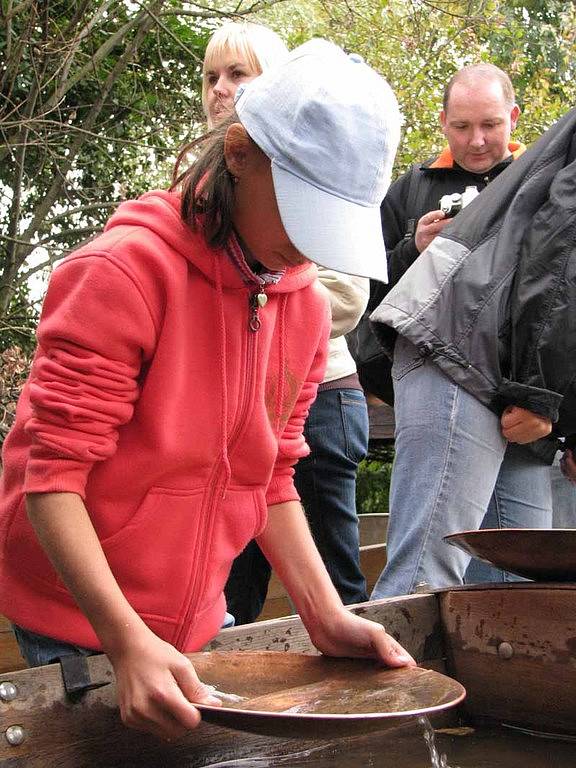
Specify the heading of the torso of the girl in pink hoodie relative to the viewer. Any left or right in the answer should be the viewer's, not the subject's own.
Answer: facing the viewer and to the right of the viewer

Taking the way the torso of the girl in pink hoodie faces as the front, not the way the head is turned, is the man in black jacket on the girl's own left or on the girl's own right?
on the girl's own left

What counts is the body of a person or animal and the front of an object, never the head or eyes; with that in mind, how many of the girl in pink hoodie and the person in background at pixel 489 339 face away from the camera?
0

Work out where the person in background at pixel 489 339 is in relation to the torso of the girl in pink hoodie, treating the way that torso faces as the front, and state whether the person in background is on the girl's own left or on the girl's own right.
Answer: on the girl's own left
